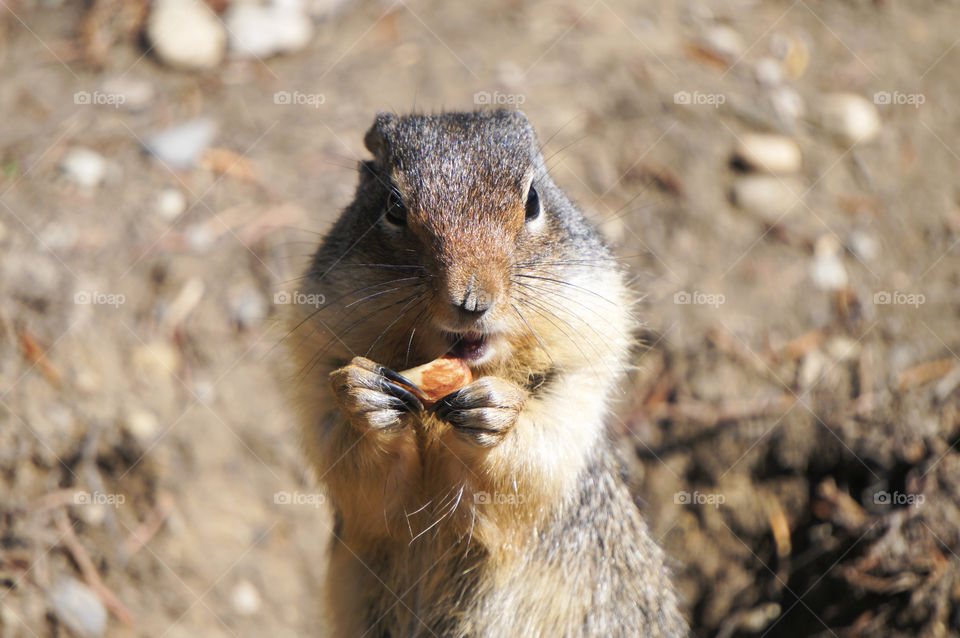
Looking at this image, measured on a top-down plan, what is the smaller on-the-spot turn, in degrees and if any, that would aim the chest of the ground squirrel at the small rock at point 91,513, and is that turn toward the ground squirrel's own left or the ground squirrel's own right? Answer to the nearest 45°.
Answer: approximately 135° to the ground squirrel's own right

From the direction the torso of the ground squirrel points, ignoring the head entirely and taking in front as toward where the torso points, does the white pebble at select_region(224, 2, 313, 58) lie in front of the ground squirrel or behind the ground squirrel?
behind

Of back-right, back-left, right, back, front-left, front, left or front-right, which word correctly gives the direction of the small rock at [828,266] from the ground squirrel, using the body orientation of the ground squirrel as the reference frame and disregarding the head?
back-left

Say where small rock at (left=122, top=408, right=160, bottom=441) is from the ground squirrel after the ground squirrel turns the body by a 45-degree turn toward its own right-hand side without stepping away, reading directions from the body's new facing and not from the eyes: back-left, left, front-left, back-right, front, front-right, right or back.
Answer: right

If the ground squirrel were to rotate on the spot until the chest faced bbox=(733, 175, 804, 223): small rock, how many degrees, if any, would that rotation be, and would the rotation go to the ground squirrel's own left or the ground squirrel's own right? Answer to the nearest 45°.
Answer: approximately 135° to the ground squirrel's own left

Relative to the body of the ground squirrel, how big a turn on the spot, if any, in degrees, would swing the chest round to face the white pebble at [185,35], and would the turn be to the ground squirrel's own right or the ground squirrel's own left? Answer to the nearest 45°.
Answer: approximately 135° to the ground squirrel's own right

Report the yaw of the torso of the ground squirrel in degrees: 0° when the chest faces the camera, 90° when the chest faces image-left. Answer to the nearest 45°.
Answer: approximately 0°

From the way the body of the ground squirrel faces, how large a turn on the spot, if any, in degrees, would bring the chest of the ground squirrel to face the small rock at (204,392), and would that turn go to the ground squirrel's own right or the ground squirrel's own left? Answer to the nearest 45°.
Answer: approximately 135° to the ground squirrel's own right

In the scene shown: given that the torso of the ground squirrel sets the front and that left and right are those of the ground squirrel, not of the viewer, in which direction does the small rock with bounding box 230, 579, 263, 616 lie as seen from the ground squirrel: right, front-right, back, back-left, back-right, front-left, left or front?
back-right

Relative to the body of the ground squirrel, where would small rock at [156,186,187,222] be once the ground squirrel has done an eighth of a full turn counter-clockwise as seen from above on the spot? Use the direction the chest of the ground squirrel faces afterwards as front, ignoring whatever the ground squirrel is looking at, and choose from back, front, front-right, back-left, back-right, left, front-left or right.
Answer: back
